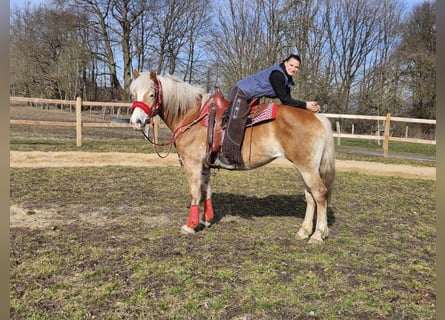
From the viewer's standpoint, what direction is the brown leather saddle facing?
to the viewer's left

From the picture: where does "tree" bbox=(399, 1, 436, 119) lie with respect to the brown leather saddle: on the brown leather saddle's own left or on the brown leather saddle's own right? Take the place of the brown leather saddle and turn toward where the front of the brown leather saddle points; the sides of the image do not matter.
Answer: on the brown leather saddle's own right

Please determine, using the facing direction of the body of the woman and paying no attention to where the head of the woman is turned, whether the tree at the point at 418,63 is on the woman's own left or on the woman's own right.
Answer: on the woman's own left

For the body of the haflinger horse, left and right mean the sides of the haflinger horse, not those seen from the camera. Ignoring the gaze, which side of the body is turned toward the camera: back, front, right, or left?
left

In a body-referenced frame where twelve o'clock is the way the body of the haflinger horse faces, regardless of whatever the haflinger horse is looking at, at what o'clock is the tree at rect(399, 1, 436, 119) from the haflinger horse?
The tree is roughly at 4 o'clock from the haflinger horse.
